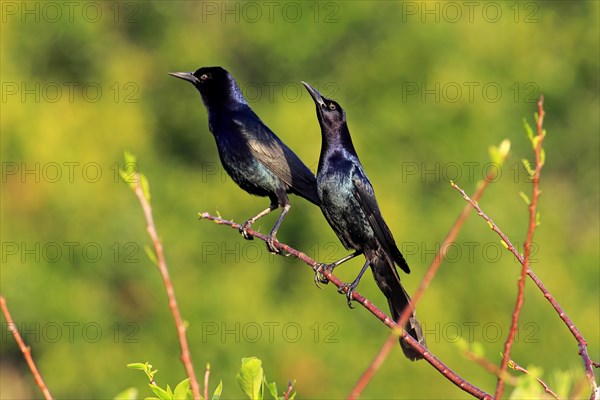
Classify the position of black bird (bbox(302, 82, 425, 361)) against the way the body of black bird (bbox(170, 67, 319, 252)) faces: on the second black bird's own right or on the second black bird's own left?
on the second black bird's own left

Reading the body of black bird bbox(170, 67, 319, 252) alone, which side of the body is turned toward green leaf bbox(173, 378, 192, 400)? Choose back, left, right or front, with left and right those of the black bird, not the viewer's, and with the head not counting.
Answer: left

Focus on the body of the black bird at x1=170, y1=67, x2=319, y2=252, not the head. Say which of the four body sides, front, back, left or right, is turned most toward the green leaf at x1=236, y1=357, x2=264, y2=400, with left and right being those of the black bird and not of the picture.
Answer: left

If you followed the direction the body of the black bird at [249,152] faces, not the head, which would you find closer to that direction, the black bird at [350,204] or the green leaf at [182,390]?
the green leaf

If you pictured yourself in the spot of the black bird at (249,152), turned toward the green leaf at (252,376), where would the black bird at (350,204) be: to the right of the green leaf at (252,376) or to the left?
left

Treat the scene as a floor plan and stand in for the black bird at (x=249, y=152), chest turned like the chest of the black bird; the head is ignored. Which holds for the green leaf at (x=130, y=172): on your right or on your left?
on your left

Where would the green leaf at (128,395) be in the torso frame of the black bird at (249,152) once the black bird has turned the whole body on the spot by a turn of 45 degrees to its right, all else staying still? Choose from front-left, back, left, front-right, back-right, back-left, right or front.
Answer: back-left

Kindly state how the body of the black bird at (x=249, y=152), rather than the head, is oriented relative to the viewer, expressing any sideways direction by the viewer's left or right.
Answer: facing to the left of the viewer
